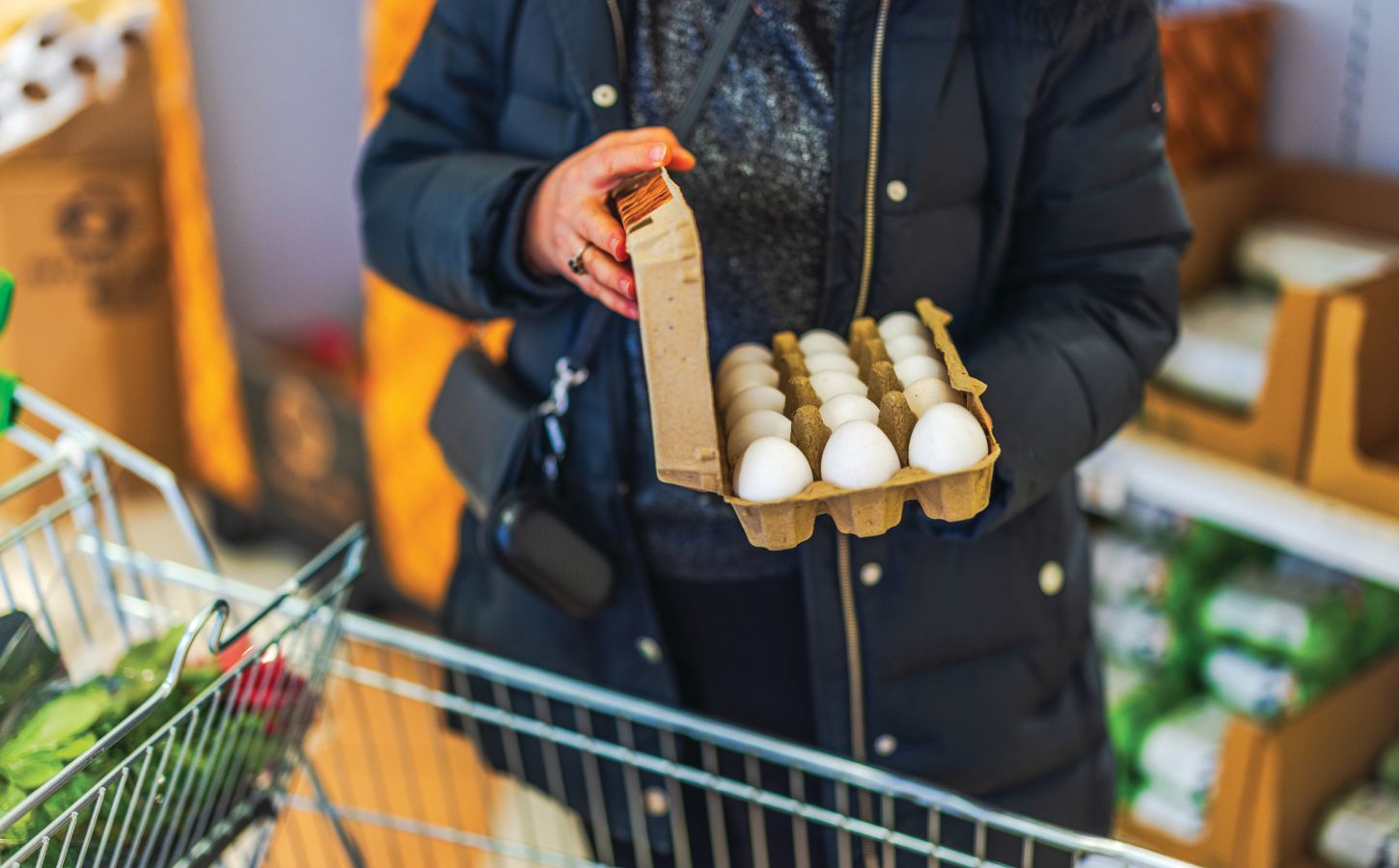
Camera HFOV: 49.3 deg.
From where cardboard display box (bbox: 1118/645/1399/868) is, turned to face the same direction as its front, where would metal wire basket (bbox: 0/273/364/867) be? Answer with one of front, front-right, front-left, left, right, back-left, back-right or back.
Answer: front

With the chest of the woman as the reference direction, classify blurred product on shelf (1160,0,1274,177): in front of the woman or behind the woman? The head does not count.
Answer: behind

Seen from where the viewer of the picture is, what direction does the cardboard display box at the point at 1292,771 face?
facing the viewer and to the left of the viewer

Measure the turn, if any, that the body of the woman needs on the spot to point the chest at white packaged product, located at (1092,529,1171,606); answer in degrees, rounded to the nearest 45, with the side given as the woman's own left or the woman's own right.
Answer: approximately 135° to the woman's own left

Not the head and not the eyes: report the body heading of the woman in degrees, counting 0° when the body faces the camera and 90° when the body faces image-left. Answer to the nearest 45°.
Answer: approximately 0°

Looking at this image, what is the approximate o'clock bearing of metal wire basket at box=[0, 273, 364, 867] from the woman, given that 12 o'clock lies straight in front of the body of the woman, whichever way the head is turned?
The metal wire basket is roughly at 2 o'clock from the woman.

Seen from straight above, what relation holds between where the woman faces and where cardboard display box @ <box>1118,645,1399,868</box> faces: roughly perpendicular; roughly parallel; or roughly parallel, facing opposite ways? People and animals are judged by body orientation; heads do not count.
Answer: roughly perpendicular

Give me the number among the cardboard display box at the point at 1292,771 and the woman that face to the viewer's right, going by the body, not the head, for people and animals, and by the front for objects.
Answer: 0
